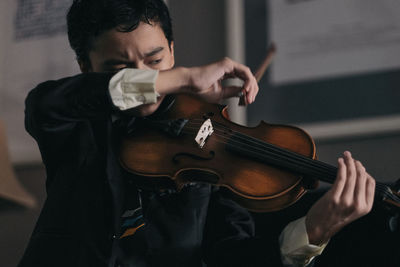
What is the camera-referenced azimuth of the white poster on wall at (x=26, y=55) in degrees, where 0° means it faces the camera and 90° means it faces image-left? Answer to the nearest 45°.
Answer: approximately 0°

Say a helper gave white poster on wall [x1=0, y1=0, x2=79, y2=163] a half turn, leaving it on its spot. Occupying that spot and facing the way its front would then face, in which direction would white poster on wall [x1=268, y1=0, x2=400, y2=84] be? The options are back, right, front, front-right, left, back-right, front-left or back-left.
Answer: back-right
